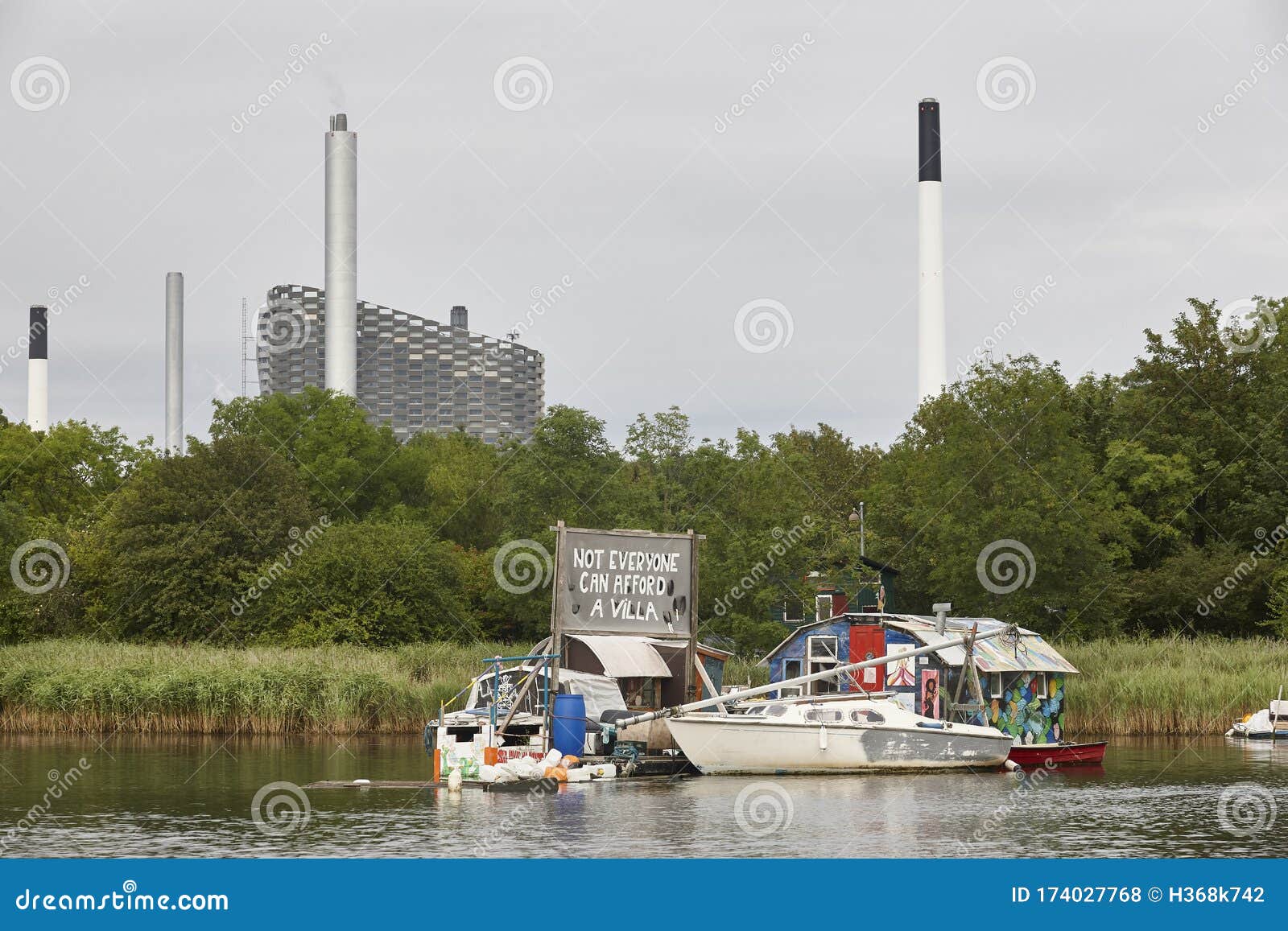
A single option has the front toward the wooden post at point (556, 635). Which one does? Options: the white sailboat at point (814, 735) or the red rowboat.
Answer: the white sailboat

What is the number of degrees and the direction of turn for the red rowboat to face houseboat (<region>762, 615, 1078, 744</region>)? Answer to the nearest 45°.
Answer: approximately 135° to its left

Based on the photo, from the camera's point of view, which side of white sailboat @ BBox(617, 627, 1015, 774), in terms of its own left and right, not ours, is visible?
left

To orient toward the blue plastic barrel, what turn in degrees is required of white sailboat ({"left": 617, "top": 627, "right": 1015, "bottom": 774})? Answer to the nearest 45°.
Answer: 0° — it already faces it

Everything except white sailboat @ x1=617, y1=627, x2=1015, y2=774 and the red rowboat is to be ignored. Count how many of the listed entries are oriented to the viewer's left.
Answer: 1

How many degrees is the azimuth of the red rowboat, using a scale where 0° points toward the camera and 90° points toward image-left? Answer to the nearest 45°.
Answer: approximately 270°

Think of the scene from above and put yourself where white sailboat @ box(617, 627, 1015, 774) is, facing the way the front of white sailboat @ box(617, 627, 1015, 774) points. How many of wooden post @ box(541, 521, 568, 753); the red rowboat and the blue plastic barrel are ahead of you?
2

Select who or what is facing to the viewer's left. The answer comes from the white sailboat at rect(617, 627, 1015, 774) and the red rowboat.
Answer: the white sailboat

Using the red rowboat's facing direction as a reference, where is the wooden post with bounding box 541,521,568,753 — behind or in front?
behind

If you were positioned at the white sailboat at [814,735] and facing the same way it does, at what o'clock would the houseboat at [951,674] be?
The houseboat is roughly at 4 o'clock from the white sailboat.

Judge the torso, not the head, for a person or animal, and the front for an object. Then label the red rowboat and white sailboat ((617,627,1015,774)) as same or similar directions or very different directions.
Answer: very different directions

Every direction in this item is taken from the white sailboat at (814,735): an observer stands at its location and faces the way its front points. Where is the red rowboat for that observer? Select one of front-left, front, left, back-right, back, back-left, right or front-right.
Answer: back-right
